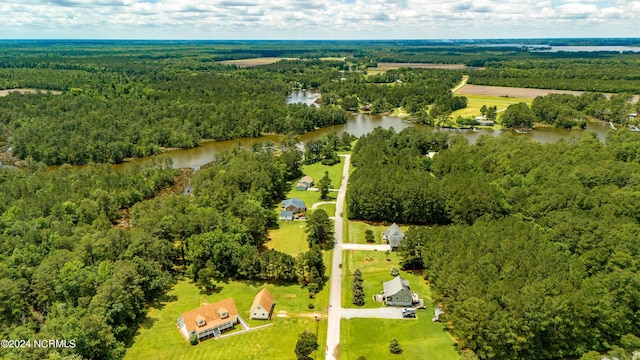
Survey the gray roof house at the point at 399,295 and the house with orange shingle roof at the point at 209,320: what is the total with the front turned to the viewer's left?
1

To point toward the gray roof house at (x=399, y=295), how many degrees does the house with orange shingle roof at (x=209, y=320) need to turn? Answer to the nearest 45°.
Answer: approximately 45° to its left

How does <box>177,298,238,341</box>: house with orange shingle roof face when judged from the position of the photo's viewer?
facing the viewer and to the right of the viewer

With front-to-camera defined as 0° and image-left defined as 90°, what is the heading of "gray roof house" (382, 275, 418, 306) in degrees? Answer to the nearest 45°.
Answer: approximately 90°

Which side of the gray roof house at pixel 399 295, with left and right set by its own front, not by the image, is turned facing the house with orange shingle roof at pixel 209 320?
front

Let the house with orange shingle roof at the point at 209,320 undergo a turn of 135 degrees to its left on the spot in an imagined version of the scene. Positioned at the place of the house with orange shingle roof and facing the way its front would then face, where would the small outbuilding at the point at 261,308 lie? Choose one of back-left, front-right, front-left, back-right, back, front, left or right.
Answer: right

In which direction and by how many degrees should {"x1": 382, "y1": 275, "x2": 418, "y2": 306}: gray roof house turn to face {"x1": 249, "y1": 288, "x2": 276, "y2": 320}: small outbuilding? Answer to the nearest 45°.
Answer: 0° — it already faces it
